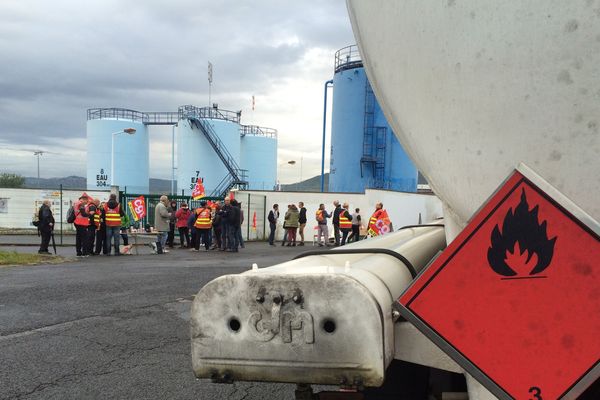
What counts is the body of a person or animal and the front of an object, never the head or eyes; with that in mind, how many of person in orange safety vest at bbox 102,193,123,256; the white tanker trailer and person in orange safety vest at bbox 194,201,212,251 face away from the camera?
3

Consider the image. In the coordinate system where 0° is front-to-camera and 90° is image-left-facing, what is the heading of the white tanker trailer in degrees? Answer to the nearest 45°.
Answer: approximately 180°

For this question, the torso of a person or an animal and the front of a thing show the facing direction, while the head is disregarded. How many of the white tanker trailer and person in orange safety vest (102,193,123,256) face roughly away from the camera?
2

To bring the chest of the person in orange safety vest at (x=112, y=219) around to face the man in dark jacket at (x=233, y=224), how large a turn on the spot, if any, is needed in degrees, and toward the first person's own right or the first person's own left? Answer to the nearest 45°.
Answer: approximately 90° to the first person's own right

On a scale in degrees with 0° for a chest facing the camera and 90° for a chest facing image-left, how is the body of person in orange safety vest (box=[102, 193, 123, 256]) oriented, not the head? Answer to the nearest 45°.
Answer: approximately 180°

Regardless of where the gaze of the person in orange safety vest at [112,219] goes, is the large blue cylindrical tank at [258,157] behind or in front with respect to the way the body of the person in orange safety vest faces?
in front

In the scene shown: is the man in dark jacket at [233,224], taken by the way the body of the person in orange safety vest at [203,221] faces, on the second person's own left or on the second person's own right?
on the second person's own right

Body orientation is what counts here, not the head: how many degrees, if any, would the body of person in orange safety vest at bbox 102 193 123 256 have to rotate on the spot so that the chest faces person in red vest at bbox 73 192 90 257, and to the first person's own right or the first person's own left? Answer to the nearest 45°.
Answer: approximately 90° to the first person's own left

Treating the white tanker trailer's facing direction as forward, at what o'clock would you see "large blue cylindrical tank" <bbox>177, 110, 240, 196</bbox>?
The large blue cylindrical tank is roughly at 11 o'clock from the white tanker trailer.

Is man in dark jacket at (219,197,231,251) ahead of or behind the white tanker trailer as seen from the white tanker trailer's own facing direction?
ahead

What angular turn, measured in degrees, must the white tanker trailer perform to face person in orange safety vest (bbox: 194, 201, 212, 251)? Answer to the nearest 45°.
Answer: approximately 45° to its left

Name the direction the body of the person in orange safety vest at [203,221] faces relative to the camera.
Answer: away from the camera

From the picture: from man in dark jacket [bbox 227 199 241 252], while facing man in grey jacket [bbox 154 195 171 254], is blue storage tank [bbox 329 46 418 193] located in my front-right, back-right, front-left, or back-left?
back-right
